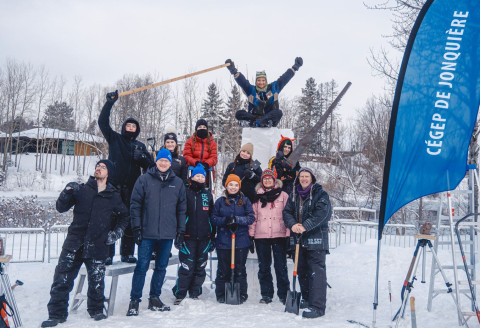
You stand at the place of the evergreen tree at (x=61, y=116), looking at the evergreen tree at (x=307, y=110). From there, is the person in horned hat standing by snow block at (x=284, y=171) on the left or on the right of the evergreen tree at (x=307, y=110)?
right

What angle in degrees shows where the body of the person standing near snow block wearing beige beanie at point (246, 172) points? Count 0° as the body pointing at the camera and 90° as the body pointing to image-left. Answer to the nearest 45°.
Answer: approximately 0°

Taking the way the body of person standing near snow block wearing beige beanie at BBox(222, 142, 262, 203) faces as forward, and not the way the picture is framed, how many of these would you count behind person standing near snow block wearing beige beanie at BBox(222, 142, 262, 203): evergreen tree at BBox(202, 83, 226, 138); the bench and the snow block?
2

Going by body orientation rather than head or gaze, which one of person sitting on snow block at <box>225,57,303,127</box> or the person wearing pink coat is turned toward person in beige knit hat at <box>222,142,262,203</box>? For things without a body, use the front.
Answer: person sitting on snow block at <box>225,57,303,127</box>

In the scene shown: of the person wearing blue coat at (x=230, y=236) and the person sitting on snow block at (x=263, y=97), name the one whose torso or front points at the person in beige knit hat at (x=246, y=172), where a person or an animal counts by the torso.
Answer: the person sitting on snow block at (x=263, y=97)

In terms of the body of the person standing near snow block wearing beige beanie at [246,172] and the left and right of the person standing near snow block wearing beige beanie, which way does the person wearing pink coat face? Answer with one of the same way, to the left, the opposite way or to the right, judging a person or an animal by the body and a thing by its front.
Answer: the same way

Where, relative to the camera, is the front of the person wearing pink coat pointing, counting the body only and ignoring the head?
toward the camera

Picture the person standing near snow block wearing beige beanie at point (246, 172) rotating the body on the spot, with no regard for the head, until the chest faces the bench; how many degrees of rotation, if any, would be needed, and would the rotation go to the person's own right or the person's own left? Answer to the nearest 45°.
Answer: approximately 45° to the person's own right

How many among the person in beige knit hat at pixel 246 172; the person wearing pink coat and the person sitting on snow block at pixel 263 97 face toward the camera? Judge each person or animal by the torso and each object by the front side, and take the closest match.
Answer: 3

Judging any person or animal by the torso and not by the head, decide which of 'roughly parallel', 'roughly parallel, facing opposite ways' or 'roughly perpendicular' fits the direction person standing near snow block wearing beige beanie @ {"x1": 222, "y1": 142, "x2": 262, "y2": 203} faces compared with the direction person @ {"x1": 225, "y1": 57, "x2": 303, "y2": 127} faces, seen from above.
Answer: roughly parallel

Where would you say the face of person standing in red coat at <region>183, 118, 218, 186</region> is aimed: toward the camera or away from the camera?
toward the camera

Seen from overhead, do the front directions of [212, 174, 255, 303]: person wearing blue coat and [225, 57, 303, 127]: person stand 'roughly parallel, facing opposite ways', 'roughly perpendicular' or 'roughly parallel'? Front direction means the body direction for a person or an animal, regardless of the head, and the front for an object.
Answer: roughly parallel

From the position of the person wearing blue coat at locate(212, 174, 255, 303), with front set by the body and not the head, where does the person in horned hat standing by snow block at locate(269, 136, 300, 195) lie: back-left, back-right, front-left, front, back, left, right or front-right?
back-left
